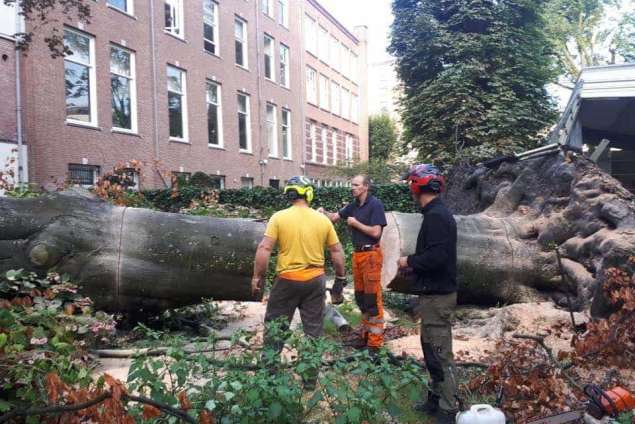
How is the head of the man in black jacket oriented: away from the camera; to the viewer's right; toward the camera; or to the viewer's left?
to the viewer's left

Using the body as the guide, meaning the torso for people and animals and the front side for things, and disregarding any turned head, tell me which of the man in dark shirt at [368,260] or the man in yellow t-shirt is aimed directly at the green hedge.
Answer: the man in yellow t-shirt

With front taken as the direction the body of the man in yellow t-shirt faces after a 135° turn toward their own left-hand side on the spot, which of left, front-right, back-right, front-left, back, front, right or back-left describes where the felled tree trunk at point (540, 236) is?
back

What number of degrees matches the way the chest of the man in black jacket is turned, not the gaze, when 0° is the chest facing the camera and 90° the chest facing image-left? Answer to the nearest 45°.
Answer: approximately 90°

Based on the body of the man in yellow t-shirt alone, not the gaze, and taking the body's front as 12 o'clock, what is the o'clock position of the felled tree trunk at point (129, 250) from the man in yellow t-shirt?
The felled tree trunk is roughly at 10 o'clock from the man in yellow t-shirt.

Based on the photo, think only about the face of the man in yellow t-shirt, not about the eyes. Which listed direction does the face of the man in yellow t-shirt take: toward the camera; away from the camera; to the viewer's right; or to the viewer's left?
away from the camera

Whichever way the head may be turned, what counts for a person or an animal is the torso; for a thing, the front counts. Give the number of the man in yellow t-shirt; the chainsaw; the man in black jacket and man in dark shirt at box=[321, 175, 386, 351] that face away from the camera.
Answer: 1

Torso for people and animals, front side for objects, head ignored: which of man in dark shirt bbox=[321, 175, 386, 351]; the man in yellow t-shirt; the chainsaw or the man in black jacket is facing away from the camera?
the man in yellow t-shirt

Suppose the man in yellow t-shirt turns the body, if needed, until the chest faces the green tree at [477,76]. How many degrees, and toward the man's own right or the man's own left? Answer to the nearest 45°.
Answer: approximately 45° to the man's own right

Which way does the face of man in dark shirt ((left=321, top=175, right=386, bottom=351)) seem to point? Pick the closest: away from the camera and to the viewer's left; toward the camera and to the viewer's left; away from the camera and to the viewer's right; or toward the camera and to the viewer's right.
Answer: toward the camera and to the viewer's left

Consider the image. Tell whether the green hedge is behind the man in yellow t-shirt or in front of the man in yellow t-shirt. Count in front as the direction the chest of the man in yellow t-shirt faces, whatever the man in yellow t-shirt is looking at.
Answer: in front

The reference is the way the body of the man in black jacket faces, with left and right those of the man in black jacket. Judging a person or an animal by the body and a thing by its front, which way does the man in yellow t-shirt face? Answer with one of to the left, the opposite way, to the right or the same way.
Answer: to the right

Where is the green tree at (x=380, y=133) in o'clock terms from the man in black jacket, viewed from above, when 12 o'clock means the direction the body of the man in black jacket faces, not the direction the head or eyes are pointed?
The green tree is roughly at 3 o'clock from the man in black jacket.

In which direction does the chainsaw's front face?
to the viewer's left

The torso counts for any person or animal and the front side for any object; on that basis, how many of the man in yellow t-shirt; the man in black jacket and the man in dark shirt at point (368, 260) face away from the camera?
1

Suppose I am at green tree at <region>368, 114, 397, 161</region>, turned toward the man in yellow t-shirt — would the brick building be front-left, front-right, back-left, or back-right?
front-right

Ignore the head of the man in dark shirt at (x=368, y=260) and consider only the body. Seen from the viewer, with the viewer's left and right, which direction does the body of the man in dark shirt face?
facing the viewer and to the left of the viewer

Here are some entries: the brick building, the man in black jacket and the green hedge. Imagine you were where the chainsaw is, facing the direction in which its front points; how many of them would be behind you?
0

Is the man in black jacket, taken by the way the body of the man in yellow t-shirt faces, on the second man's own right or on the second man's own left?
on the second man's own right

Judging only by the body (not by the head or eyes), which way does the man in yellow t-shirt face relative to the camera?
away from the camera
